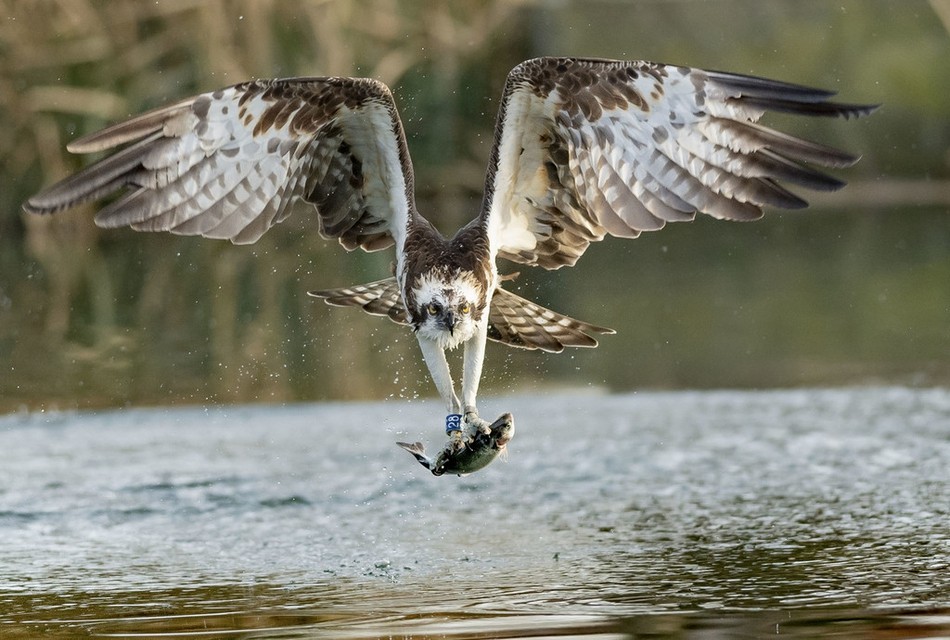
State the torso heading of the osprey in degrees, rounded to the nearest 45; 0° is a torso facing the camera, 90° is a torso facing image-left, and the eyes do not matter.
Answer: approximately 0°
